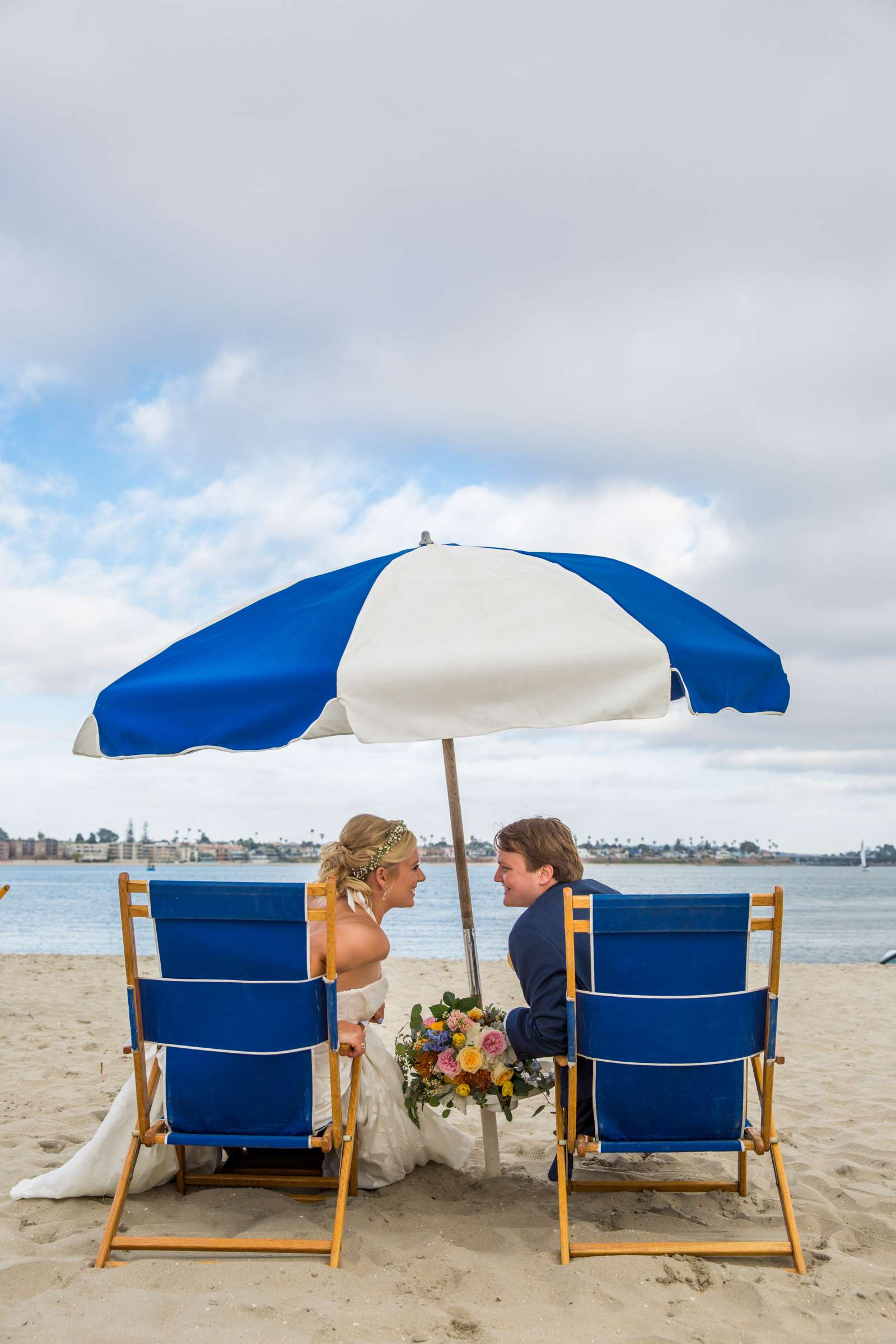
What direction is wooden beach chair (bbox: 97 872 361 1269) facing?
away from the camera

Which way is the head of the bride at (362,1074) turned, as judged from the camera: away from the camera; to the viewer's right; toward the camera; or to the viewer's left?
to the viewer's right

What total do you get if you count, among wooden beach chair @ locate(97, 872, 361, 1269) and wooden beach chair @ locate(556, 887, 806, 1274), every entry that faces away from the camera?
2

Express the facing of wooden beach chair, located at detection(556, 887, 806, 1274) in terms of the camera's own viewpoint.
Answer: facing away from the viewer

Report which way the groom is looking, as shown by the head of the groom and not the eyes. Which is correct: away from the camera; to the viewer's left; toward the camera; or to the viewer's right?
to the viewer's left

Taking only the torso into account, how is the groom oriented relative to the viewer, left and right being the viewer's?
facing away from the viewer and to the left of the viewer
